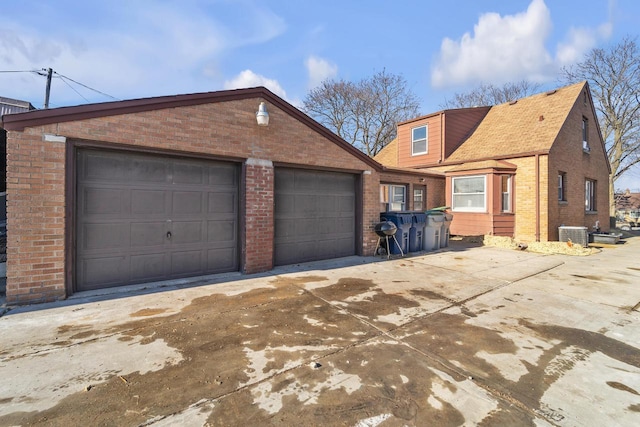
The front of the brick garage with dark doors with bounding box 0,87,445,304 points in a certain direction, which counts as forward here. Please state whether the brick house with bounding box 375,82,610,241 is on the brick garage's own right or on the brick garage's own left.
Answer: on the brick garage's own left

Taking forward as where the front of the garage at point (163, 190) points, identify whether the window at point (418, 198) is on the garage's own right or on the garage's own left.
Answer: on the garage's own left

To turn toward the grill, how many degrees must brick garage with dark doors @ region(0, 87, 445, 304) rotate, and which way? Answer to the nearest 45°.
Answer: approximately 45° to its left

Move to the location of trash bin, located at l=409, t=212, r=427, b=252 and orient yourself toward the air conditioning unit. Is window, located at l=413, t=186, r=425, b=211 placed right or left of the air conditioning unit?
left

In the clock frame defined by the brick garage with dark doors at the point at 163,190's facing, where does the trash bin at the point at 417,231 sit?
The trash bin is roughly at 10 o'clock from the brick garage with dark doors.

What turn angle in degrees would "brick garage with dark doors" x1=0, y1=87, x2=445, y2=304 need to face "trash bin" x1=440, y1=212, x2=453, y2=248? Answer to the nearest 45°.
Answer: approximately 45° to its left

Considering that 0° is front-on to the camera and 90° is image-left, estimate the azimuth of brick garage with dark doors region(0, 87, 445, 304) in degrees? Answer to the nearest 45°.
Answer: approximately 315°

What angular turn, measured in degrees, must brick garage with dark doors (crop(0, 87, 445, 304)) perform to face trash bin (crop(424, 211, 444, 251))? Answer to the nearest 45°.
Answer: approximately 45° to its left

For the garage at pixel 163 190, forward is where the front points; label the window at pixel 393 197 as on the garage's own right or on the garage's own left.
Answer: on the garage's own left
